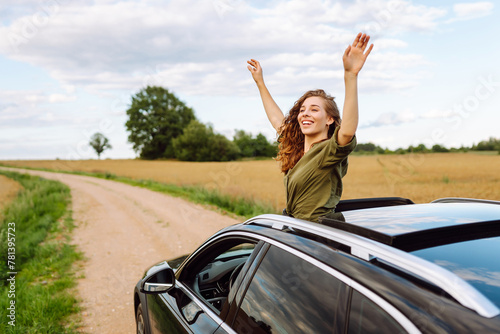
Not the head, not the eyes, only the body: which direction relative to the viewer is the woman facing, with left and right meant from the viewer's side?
facing the viewer and to the left of the viewer
